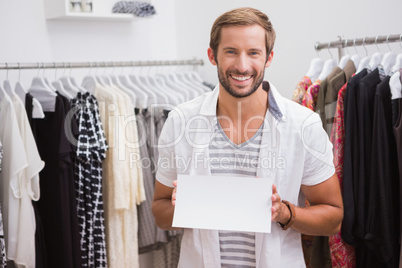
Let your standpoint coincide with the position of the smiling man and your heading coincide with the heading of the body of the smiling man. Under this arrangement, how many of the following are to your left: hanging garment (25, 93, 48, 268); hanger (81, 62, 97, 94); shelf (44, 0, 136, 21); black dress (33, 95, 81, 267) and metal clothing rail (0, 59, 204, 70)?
0

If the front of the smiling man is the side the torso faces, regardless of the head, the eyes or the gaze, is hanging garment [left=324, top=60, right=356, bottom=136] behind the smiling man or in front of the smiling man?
behind

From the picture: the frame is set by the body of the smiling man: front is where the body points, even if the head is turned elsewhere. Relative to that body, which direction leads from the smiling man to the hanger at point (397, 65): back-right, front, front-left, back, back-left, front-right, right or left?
back-left

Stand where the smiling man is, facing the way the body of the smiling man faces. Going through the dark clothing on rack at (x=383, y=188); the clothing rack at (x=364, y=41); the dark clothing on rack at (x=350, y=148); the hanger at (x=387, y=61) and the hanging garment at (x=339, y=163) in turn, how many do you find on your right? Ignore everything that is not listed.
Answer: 0

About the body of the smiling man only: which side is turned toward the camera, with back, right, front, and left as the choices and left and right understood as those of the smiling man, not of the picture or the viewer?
front

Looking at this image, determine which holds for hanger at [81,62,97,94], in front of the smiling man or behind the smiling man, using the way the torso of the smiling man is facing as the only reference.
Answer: behind

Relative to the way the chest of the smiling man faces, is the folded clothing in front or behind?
behind

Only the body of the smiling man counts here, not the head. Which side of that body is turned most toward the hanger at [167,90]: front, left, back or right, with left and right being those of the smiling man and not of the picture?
back

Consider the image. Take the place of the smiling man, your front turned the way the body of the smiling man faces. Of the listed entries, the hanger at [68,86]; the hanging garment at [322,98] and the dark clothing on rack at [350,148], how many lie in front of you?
0

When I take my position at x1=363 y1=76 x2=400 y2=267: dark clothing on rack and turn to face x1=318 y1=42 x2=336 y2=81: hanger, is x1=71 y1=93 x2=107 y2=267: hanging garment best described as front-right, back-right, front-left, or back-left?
front-left

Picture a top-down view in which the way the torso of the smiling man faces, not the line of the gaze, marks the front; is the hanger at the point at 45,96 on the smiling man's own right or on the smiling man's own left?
on the smiling man's own right

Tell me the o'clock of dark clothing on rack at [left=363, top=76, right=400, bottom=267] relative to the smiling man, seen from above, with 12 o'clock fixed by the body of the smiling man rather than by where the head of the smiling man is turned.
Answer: The dark clothing on rack is roughly at 8 o'clock from the smiling man.

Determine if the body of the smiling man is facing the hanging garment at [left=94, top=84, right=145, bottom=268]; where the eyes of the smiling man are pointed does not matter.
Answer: no

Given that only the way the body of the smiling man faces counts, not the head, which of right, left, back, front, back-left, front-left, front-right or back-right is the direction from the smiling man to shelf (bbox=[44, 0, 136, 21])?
back-right

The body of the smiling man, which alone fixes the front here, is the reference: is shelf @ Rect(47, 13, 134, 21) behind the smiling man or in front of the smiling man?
behind

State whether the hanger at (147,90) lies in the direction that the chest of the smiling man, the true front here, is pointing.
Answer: no

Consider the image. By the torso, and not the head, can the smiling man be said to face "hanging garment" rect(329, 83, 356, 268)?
no

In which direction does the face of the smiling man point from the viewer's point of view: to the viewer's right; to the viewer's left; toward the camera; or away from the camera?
toward the camera

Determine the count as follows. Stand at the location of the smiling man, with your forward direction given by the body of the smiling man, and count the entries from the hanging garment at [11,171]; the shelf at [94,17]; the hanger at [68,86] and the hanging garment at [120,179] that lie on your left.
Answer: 0
